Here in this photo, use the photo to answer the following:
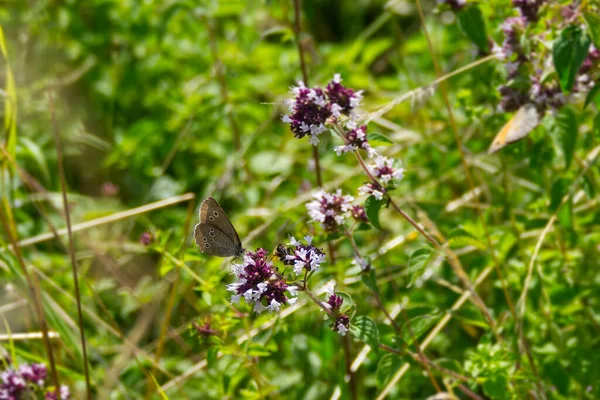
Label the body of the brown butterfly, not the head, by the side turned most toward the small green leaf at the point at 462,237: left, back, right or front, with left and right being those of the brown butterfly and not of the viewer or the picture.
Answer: front

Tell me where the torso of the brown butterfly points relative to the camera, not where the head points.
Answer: to the viewer's right

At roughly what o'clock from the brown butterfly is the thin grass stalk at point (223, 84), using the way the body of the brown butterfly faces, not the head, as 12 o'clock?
The thin grass stalk is roughly at 9 o'clock from the brown butterfly.

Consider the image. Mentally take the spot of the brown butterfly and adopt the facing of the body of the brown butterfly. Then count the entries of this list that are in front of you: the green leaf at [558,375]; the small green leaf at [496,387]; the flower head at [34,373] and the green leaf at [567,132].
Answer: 3
